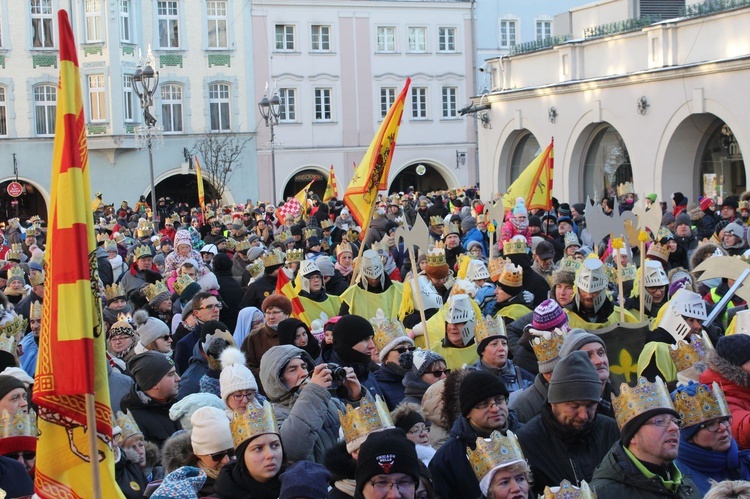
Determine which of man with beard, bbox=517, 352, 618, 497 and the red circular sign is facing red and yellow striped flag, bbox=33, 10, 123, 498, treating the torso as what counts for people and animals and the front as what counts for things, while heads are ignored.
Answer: the red circular sign

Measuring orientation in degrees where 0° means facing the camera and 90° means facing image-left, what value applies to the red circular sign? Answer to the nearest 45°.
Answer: approximately 0°

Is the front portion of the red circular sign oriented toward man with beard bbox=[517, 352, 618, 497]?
yes

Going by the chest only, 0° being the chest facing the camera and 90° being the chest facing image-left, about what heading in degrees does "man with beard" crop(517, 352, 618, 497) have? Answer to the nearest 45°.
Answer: approximately 315°

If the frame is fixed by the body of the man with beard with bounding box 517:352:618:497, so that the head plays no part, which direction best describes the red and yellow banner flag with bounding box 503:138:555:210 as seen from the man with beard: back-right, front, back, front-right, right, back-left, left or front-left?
back-left

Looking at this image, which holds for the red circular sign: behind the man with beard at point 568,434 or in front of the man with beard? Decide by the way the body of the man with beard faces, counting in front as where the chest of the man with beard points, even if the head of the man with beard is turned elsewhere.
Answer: behind

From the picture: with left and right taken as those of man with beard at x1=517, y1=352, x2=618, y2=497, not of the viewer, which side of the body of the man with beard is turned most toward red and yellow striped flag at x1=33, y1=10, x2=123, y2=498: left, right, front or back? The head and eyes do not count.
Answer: right
